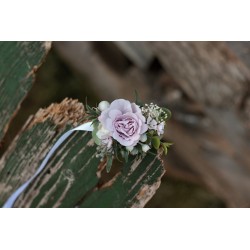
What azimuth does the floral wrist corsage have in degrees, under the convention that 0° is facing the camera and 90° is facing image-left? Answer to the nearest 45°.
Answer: approximately 0°
